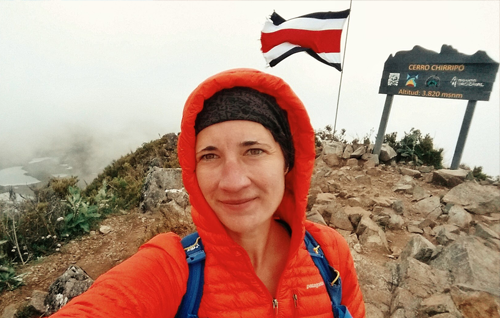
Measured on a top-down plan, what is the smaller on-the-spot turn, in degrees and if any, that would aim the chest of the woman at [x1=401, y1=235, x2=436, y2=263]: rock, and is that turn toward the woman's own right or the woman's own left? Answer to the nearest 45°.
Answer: approximately 135° to the woman's own left

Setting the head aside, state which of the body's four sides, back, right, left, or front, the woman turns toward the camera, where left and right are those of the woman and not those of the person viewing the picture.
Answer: front

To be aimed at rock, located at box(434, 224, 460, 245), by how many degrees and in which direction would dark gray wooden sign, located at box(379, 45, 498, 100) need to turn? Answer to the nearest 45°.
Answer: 0° — it already faces it

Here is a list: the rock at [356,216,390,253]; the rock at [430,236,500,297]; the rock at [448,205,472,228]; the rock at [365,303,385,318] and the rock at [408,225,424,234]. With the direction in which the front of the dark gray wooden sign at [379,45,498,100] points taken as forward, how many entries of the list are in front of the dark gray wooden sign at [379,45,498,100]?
5

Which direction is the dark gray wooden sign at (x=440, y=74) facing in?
toward the camera

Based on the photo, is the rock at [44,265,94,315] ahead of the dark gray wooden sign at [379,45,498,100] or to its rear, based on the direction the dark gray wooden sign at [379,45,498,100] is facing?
ahead

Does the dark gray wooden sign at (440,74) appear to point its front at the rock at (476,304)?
yes

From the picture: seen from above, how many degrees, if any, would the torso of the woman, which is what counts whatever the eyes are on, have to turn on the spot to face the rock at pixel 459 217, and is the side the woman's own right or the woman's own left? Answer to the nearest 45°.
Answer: approximately 135° to the woman's own left

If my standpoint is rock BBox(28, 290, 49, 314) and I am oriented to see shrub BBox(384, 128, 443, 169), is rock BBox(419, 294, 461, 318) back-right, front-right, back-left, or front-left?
front-right

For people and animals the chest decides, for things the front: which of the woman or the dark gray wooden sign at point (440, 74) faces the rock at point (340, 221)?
the dark gray wooden sign

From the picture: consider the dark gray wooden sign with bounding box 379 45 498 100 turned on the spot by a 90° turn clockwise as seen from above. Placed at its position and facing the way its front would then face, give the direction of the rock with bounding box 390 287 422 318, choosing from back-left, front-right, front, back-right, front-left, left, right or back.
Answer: left

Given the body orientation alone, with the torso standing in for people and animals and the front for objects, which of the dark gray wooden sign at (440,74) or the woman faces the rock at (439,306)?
the dark gray wooden sign

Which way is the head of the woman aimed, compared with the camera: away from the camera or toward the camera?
toward the camera

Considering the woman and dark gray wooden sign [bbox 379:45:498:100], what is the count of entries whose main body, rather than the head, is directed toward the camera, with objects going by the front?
2

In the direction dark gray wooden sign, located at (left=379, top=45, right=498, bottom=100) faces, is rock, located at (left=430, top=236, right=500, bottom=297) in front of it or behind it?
in front

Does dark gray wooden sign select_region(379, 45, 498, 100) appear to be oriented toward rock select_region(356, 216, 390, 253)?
yes
